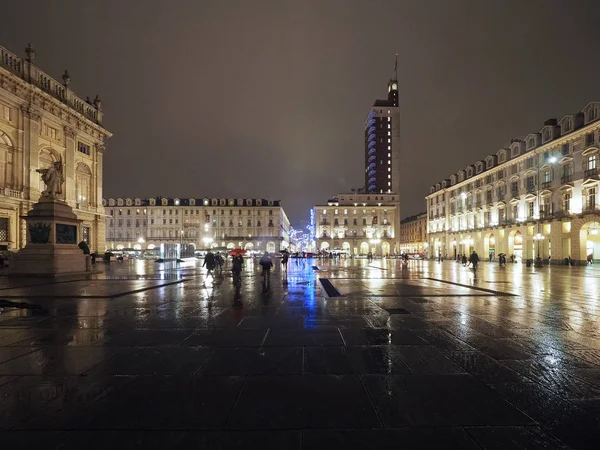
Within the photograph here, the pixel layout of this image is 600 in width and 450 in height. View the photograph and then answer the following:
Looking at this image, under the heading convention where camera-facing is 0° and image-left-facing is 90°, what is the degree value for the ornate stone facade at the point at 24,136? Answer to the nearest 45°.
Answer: approximately 315°

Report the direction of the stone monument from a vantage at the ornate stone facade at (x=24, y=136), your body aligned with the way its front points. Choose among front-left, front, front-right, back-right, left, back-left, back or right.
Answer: front-right

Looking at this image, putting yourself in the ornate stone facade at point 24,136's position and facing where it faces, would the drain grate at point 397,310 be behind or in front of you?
in front
